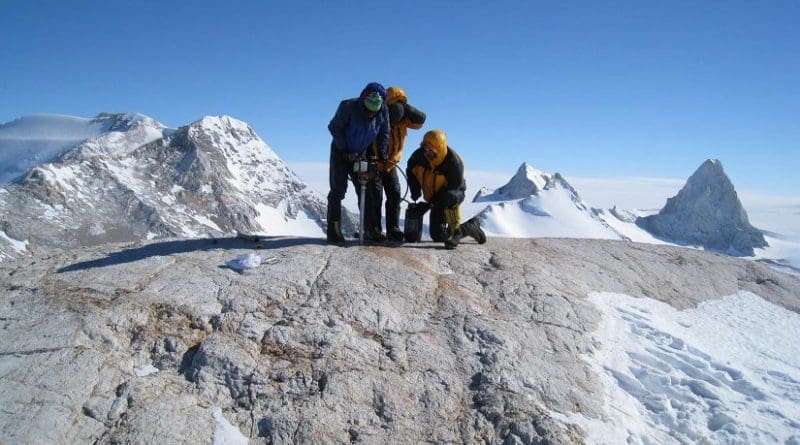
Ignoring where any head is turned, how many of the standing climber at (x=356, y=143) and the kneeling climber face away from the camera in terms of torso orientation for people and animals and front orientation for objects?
0

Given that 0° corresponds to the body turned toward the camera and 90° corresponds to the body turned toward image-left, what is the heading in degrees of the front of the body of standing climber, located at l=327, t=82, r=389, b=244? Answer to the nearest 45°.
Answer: approximately 315°

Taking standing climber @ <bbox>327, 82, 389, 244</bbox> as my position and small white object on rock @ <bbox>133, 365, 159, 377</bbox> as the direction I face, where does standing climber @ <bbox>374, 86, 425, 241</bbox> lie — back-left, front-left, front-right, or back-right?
back-left

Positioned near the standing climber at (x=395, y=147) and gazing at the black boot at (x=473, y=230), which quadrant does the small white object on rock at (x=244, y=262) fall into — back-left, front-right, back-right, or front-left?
back-right

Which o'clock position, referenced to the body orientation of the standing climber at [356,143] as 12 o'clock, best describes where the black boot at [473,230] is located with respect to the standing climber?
The black boot is roughly at 10 o'clock from the standing climber.

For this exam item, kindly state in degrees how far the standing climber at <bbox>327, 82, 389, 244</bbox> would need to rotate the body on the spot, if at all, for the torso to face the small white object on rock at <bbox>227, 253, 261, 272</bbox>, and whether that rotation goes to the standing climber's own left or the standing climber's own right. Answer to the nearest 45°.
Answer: approximately 90° to the standing climber's own right

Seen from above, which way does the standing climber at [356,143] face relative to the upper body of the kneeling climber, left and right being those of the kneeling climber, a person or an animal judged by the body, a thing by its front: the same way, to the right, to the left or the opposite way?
to the left

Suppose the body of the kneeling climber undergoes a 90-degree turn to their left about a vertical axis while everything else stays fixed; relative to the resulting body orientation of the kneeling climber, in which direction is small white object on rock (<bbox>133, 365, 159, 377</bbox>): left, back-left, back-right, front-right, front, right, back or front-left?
right

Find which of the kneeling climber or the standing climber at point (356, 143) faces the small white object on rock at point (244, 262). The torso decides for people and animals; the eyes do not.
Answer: the kneeling climber

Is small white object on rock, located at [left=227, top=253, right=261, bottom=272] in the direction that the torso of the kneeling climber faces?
yes

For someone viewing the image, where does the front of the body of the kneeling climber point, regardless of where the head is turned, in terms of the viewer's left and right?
facing the viewer and to the left of the viewer
